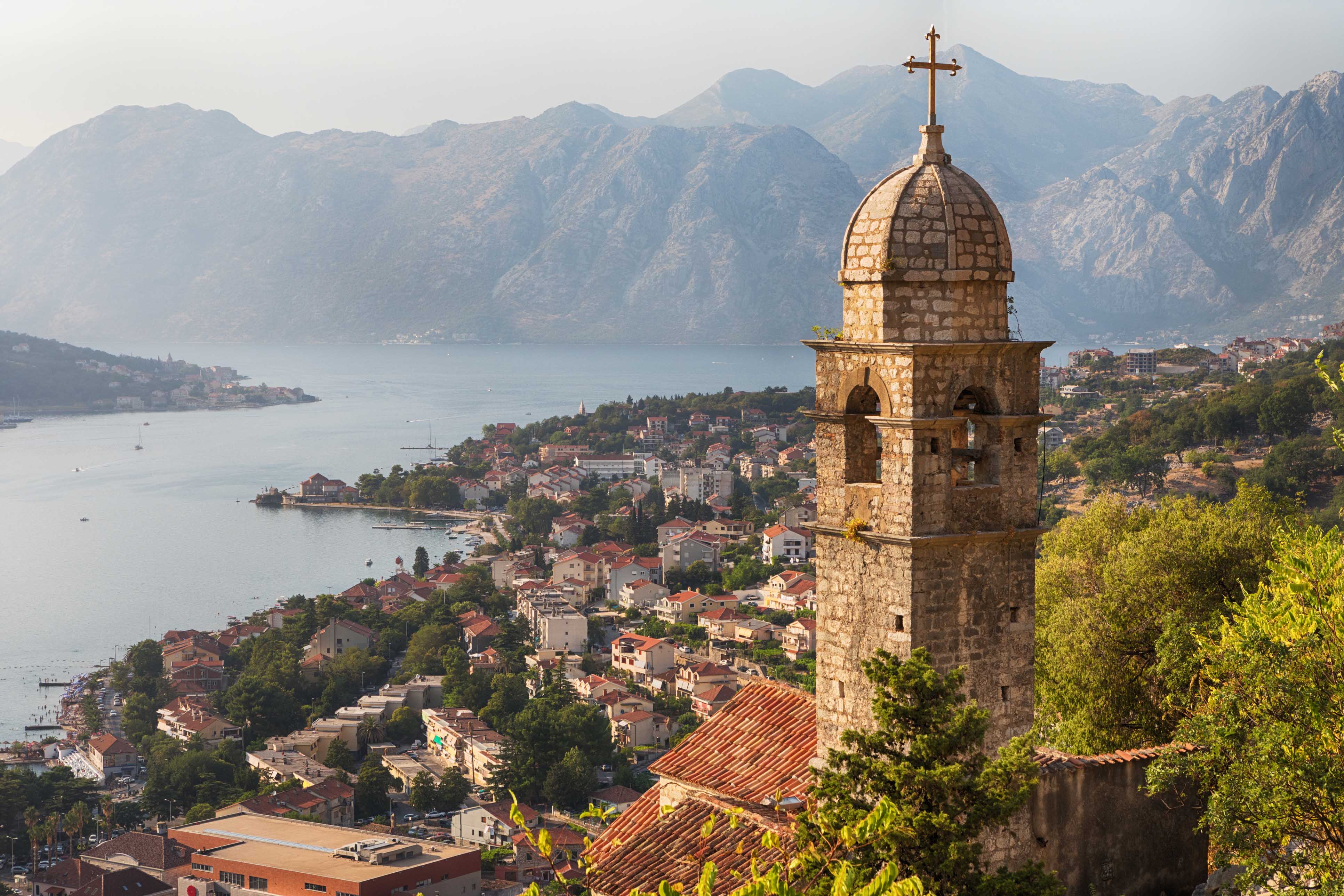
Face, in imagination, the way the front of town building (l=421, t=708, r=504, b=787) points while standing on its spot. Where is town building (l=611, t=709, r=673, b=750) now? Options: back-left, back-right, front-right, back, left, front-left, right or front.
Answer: back-left

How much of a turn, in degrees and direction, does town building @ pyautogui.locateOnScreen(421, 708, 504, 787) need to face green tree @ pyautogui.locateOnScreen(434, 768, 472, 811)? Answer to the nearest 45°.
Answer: approximately 45° to its left

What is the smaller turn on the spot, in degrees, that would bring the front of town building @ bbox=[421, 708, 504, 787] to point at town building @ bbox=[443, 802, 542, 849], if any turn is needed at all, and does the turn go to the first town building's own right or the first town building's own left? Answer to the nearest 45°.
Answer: approximately 45° to the first town building's own left

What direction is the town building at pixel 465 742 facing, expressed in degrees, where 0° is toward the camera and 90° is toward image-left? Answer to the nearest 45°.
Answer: approximately 45°

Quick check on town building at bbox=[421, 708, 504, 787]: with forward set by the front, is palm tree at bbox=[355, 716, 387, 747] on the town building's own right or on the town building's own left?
on the town building's own right

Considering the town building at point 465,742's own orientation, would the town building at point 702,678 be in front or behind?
behind

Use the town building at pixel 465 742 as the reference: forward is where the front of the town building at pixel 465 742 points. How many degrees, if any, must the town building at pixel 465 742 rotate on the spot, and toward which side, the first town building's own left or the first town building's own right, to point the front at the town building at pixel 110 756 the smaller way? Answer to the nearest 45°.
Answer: approximately 45° to the first town building's own right

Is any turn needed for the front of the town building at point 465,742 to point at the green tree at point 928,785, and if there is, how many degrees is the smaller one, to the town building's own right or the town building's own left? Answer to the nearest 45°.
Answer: approximately 45° to the town building's own left

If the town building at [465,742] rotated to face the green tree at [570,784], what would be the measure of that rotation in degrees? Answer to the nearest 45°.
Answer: approximately 90° to its left

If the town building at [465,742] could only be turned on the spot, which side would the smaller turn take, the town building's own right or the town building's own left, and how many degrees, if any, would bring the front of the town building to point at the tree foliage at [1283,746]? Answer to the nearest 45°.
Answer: approximately 45° to the town building's own left
